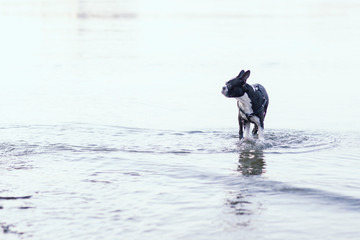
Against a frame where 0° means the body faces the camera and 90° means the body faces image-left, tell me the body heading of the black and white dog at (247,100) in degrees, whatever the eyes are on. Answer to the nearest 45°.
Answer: approximately 45°
